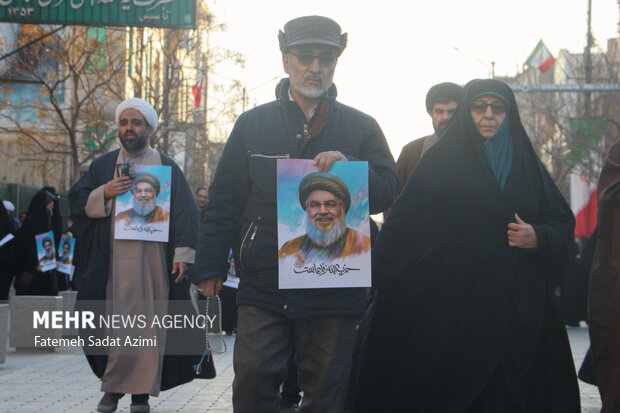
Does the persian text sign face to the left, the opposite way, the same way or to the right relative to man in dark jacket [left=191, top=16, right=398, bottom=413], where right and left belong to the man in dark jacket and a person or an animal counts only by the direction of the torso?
the same way

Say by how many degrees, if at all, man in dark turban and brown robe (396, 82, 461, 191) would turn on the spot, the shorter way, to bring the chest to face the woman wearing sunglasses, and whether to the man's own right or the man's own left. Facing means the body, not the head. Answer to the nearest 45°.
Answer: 0° — they already face them

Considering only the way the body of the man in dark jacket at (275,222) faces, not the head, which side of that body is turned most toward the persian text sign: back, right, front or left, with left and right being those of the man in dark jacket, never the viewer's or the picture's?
back

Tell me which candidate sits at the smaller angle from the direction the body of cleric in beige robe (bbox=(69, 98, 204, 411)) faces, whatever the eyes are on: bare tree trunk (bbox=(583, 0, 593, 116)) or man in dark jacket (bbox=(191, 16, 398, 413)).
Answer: the man in dark jacket

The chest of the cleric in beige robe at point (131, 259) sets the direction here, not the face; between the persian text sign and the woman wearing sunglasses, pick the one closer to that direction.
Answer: the woman wearing sunglasses

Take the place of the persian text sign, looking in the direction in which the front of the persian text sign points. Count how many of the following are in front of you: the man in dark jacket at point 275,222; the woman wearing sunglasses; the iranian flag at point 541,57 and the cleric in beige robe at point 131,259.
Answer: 3

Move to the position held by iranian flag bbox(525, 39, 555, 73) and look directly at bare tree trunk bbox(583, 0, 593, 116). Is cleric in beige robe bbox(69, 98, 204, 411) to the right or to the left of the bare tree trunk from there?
right

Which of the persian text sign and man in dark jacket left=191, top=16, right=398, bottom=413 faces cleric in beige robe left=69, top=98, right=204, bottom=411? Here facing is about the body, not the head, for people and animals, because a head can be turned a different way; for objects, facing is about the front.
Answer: the persian text sign

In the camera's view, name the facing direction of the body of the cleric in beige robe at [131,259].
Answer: toward the camera

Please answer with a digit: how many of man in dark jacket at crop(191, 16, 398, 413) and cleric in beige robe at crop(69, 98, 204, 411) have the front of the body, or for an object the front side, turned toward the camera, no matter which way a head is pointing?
2

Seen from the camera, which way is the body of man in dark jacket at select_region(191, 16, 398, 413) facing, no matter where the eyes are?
toward the camera

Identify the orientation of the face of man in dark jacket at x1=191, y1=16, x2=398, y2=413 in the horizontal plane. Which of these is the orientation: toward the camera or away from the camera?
toward the camera

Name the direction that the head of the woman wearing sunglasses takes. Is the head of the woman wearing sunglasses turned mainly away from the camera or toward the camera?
toward the camera

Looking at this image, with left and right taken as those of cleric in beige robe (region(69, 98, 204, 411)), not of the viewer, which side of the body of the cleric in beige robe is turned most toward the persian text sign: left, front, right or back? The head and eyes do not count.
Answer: back

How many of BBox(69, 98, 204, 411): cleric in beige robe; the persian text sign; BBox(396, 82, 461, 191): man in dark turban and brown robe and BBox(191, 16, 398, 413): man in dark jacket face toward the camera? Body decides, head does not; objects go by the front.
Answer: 4
